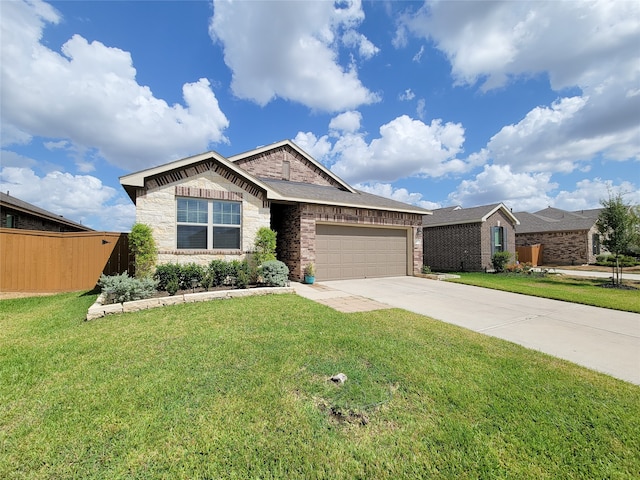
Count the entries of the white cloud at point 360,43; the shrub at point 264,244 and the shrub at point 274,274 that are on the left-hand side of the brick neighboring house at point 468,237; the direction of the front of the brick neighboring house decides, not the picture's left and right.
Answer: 0

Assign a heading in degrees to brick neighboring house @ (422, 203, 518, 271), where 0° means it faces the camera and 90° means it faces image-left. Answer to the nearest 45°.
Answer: approximately 315°

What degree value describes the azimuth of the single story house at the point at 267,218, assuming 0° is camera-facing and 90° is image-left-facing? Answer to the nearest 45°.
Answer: approximately 315°

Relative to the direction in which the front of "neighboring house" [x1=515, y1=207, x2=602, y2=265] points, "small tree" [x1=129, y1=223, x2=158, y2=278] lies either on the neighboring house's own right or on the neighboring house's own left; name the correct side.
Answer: on the neighboring house's own right

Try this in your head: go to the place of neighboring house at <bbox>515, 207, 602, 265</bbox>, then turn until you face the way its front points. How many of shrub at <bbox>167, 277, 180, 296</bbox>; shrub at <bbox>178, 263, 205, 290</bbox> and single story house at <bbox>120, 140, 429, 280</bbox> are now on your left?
0

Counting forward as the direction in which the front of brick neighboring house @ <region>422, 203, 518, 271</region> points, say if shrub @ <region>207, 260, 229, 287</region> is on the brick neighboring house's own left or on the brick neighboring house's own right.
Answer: on the brick neighboring house's own right

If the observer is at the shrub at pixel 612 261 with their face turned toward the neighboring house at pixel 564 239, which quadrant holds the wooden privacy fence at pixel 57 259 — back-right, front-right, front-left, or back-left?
back-left

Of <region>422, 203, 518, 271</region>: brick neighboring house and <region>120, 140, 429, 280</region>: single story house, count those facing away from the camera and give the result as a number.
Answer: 0

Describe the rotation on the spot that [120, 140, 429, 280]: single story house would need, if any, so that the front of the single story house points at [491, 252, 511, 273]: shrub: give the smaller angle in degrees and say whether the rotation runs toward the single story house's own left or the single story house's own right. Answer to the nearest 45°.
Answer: approximately 45° to the single story house's own left

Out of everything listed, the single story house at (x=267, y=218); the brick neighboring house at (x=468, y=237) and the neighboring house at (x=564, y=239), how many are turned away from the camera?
0

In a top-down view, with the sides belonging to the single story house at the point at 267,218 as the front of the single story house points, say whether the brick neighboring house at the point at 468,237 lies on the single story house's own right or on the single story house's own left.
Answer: on the single story house's own left

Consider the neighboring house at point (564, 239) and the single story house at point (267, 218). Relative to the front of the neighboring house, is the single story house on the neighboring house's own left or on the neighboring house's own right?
on the neighboring house's own right

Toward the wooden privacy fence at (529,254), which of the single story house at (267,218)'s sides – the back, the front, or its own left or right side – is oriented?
left
